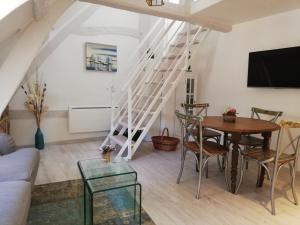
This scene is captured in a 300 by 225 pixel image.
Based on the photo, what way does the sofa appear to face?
to the viewer's right

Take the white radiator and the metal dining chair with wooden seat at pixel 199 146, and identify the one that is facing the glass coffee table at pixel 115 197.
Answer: the white radiator

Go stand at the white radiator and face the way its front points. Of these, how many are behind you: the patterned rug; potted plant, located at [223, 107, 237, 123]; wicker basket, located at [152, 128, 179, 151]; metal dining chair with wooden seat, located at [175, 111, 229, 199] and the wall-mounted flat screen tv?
0

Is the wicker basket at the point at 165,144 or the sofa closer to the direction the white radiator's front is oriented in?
the sofa

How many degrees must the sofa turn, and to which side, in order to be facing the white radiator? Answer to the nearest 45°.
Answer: approximately 45° to its left

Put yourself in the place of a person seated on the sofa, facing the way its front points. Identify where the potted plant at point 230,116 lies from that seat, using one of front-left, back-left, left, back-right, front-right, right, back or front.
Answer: front

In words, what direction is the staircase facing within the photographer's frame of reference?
facing the viewer and to the left of the viewer

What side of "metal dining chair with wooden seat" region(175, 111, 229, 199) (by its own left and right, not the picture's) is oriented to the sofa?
back

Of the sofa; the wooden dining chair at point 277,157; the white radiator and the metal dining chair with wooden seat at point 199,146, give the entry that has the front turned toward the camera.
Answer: the white radiator

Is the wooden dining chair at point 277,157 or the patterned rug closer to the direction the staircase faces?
the patterned rug

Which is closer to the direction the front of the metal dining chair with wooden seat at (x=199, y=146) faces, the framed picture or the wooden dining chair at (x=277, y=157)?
the wooden dining chair

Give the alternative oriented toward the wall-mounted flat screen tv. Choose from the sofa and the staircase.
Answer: the sofa

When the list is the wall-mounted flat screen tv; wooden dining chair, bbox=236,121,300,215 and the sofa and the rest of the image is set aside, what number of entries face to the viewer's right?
1

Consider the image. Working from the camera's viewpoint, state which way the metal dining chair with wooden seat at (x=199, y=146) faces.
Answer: facing away from the viewer and to the right of the viewer

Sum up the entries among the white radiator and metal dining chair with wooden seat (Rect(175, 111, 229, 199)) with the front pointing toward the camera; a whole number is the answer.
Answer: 1

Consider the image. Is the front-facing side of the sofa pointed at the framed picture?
no

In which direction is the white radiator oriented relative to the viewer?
toward the camera

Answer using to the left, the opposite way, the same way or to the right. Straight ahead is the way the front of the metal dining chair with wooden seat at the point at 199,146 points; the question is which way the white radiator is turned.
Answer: to the right

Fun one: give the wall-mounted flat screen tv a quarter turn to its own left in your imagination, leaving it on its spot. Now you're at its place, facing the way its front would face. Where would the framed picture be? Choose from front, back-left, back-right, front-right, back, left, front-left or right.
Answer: back-right

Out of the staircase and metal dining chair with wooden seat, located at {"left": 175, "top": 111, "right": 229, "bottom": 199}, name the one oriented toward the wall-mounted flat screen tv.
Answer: the metal dining chair with wooden seat
